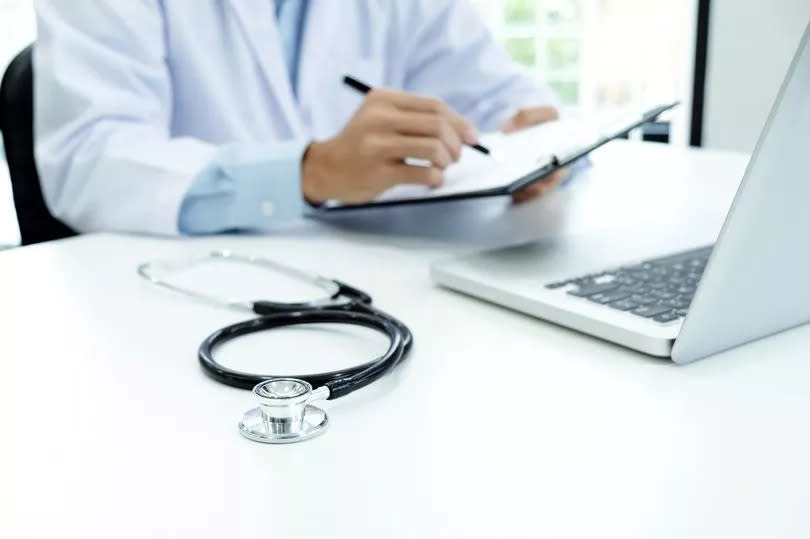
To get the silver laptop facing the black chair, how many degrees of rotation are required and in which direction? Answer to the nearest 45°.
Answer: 0° — it already faces it

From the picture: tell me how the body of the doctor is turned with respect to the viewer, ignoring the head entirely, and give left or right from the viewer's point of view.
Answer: facing the viewer and to the right of the viewer

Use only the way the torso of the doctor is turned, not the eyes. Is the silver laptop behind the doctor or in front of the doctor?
in front

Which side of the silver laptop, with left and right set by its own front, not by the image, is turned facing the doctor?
front

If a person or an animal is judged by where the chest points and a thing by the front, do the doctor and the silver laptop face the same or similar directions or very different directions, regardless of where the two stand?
very different directions

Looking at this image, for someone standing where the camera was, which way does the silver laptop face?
facing away from the viewer and to the left of the viewer
